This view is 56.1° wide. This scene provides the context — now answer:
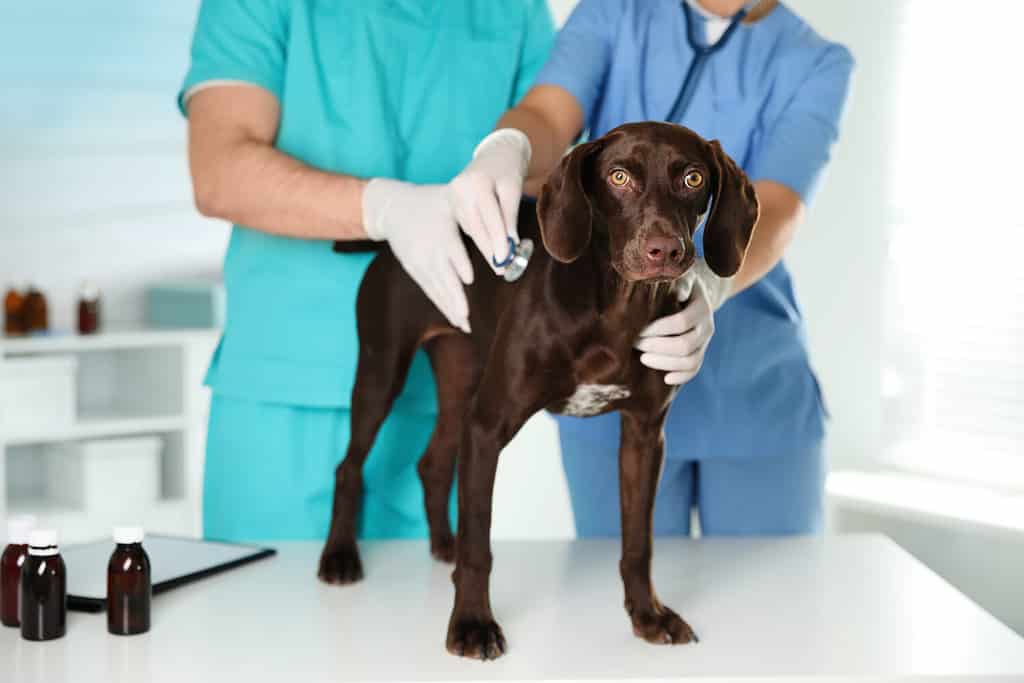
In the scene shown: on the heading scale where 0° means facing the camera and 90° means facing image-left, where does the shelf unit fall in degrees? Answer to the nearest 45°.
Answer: approximately 0°

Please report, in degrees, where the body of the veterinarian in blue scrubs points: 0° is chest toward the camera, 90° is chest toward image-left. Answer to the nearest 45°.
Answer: approximately 0°

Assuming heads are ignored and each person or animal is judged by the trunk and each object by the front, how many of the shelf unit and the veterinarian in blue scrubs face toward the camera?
2

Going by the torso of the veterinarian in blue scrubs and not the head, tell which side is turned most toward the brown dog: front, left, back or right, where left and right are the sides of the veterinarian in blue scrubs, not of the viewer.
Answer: front

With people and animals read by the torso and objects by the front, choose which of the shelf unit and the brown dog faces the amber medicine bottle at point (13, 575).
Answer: the shelf unit

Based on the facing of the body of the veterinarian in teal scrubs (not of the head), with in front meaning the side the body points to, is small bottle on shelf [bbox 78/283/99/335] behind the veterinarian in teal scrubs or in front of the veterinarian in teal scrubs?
behind

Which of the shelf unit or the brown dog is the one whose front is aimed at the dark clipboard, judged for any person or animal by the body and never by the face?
the shelf unit

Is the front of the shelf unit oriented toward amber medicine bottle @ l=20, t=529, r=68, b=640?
yes

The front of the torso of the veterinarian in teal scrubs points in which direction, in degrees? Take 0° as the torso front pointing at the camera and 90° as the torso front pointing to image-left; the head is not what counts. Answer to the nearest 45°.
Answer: approximately 315°

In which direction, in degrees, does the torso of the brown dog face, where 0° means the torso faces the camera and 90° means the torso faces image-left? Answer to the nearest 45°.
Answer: approximately 315°
